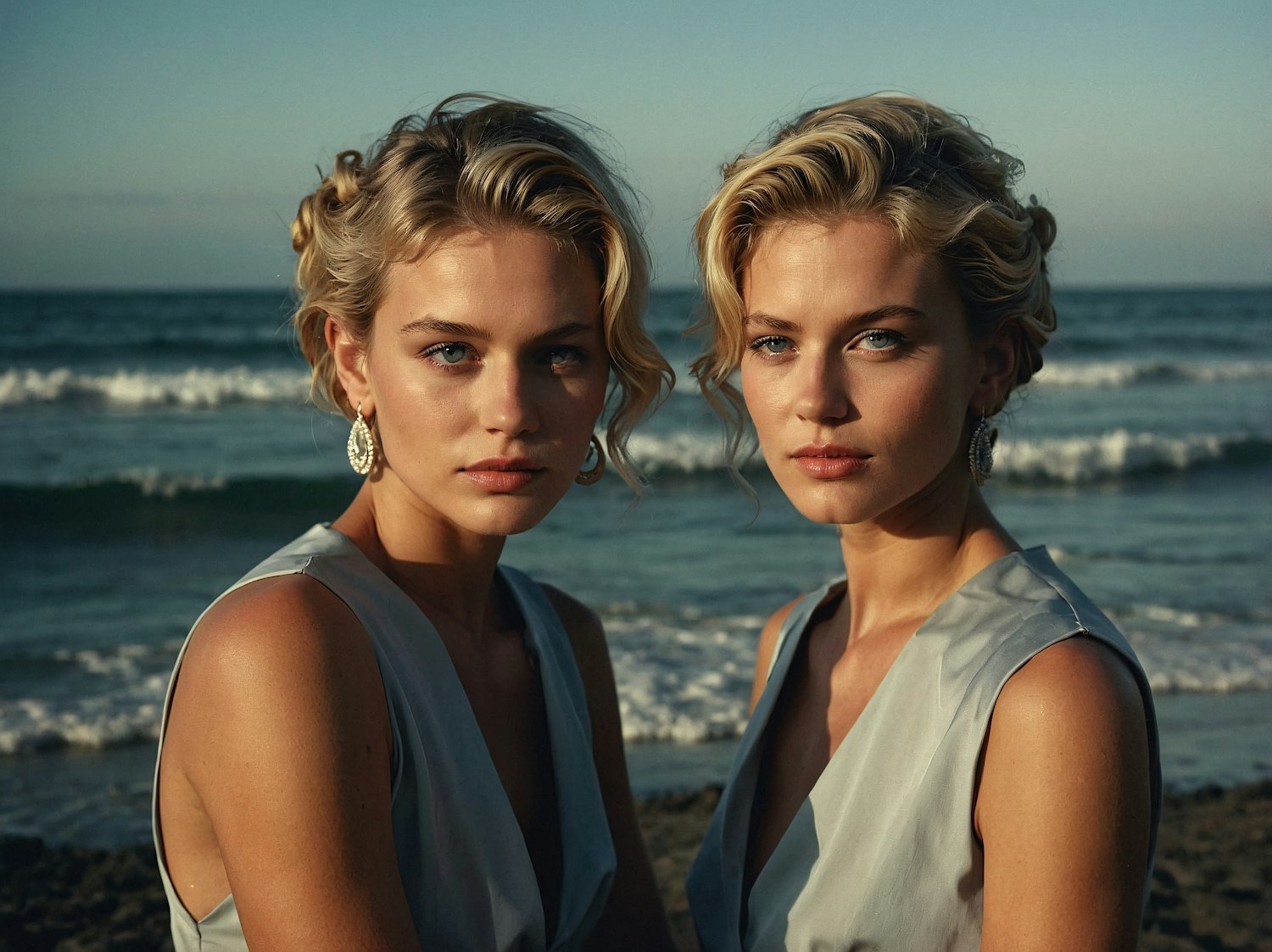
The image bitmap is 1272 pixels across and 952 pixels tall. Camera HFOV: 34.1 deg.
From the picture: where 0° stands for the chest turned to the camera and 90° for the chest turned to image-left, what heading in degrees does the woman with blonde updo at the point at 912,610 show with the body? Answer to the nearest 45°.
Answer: approximately 45°

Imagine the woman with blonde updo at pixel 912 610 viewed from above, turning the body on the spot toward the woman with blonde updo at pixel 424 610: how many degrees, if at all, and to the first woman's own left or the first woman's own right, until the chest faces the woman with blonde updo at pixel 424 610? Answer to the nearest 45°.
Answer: approximately 45° to the first woman's own right

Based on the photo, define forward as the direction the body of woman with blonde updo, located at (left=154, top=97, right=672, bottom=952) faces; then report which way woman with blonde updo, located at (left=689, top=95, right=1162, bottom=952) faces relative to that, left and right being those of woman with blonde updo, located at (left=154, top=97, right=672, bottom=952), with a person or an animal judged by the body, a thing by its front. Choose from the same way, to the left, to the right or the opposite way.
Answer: to the right

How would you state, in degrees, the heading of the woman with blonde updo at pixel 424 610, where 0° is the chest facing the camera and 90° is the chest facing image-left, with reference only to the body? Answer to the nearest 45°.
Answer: approximately 315°

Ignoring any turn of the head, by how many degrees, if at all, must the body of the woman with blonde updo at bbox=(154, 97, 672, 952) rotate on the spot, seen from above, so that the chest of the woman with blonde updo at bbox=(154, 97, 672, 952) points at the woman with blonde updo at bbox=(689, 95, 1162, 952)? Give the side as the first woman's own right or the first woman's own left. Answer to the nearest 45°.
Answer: approximately 45° to the first woman's own left
